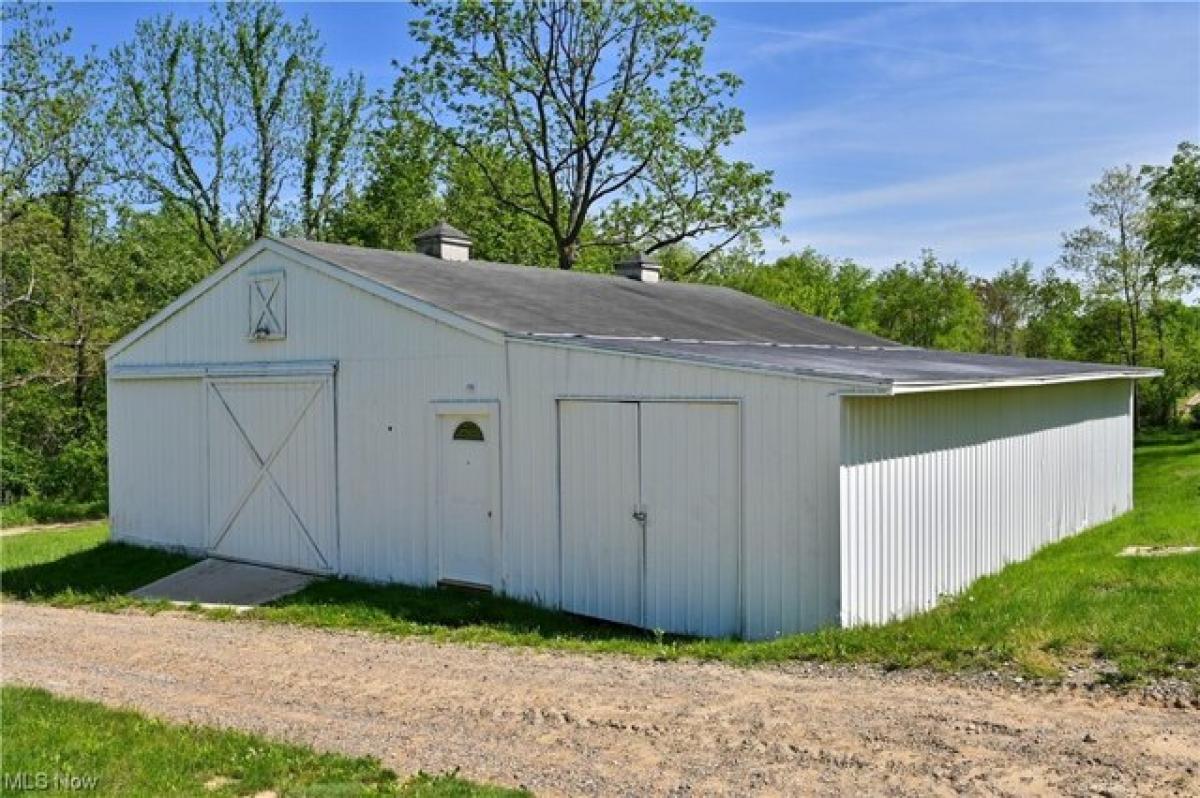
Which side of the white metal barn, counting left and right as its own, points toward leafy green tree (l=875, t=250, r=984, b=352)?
back

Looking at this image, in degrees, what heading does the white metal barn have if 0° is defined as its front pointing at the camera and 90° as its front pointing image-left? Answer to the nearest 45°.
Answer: approximately 45°

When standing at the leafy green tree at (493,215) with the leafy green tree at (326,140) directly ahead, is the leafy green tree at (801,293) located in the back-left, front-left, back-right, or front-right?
back-right

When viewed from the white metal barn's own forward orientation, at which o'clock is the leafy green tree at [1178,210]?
The leafy green tree is roughly at 6 o'clock from the white metal barn.

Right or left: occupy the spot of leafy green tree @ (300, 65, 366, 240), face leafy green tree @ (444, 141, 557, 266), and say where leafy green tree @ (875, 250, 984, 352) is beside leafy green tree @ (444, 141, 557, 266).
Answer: left

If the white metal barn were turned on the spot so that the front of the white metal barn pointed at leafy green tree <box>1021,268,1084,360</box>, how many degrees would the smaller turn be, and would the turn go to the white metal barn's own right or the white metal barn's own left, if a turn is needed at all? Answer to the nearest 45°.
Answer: approximately 180°

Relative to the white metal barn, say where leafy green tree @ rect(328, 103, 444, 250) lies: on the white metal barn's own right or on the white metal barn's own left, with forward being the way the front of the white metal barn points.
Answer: on the white metal barn's own right

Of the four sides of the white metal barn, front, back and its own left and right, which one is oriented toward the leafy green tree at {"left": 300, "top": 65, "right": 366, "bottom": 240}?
right

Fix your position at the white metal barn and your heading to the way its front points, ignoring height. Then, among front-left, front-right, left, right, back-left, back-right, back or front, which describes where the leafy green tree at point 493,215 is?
back-right

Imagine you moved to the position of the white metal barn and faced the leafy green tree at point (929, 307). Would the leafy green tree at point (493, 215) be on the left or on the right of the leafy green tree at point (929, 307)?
left
